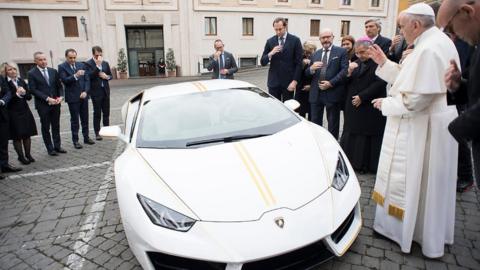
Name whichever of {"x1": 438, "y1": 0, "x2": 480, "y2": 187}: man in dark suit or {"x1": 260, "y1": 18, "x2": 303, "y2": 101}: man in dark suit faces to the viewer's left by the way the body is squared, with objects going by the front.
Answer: {"x1": 438, "y1": 0, "x2": 480, "y2": 187}: man in dark suit

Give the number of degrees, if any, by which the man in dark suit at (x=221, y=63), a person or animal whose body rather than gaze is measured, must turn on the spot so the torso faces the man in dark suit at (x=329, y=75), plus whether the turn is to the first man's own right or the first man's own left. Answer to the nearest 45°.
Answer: approximately 45° to the first man's own left

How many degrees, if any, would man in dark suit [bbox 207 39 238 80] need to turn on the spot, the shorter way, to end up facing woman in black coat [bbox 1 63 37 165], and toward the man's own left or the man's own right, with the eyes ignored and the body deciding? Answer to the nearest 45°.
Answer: approximately 45° to the man's own right

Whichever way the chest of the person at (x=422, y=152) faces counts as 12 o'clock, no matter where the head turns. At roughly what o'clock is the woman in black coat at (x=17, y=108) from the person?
The woman in black coat is roughly at 12 o'clock from the person.

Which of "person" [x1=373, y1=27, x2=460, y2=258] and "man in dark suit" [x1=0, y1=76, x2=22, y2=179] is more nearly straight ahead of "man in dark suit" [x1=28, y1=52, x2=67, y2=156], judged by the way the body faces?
the person

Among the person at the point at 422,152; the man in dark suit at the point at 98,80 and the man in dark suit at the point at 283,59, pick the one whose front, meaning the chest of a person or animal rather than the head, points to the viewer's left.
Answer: the person

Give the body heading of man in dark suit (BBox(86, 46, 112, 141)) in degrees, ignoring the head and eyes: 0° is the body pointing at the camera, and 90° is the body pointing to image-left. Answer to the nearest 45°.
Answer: approximately 315°

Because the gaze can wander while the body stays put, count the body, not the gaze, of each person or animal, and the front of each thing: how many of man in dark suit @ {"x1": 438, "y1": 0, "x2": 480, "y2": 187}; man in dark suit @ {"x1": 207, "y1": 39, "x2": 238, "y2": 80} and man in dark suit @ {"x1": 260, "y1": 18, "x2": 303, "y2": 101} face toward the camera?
2

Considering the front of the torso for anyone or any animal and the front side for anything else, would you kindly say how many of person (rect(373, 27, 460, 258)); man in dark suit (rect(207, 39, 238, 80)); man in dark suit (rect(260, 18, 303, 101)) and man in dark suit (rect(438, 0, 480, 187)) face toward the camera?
2

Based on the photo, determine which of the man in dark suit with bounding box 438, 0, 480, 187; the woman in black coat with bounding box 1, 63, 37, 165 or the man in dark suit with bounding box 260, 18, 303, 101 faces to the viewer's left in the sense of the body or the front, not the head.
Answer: the man in dark suit with bounding box 438, 0, 480, 187

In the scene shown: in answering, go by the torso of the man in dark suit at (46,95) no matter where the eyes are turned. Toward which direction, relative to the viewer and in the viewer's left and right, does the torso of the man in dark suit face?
facing the viewer and to the right of the viewer
